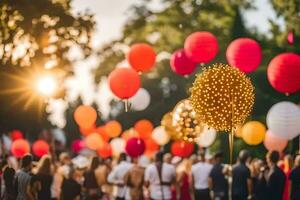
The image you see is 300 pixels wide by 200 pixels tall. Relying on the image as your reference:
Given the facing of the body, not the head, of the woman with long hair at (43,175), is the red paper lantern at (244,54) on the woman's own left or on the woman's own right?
on the woman's own right

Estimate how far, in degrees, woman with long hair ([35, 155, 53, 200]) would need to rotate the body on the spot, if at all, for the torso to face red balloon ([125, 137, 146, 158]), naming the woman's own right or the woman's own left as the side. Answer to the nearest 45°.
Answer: approximately 45° to the woman's own right

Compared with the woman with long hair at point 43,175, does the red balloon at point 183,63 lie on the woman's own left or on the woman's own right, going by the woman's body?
on the woman's own right

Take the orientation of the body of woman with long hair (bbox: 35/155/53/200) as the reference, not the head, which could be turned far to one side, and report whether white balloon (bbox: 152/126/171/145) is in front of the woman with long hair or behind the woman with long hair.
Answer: in front

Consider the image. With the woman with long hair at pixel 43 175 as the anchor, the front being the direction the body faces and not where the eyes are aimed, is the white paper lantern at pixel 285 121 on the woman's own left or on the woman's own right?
on the woman's own right

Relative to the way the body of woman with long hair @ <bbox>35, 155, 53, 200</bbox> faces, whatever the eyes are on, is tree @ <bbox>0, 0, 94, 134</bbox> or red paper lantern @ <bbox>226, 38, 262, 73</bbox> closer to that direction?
the tree

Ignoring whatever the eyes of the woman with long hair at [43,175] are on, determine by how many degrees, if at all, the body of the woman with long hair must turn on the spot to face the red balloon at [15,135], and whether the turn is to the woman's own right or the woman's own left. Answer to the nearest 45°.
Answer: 0° — they already face it

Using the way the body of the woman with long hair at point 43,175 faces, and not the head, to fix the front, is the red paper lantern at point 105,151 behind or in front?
in front

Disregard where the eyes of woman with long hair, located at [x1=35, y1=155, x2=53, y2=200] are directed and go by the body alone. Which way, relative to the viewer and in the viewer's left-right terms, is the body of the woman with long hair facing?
facing away from the viewer

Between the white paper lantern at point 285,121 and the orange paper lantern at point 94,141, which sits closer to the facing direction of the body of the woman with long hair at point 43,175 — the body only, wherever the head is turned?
the orange paper lantern
